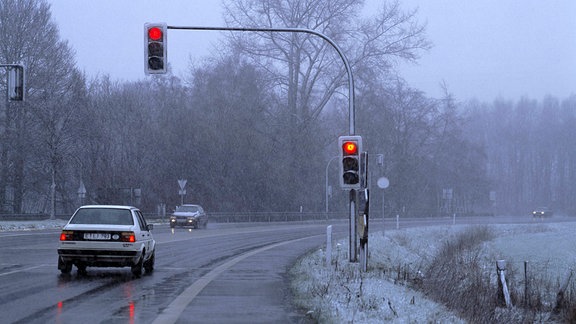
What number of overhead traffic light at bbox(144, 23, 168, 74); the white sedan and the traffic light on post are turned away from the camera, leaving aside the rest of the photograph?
1

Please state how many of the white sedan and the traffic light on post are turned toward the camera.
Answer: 1

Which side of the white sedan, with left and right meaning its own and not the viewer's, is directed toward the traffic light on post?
right

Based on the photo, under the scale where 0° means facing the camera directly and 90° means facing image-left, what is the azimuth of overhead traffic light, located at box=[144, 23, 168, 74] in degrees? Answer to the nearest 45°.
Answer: approximately 0°

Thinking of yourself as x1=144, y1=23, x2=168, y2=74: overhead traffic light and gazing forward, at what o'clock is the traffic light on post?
The traffic light on post is roughly at 9 o'clock from the overhead traffic light.

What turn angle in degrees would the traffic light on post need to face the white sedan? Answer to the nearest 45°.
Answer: approximately 90° to its right

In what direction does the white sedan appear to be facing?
away from the camera

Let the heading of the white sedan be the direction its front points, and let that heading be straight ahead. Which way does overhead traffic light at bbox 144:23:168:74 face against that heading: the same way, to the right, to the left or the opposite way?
the opposite way

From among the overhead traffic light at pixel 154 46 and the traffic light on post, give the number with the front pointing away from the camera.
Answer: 0
